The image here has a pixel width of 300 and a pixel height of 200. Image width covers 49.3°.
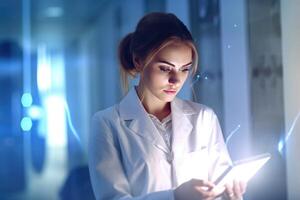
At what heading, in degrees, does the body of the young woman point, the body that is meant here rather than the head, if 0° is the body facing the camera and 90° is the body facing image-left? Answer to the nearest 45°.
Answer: approximately 315°
